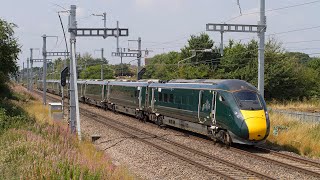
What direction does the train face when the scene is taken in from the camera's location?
facing the viewer and to the right of the viewer

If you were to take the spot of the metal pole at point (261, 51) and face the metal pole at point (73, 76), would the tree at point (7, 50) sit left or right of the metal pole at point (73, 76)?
right

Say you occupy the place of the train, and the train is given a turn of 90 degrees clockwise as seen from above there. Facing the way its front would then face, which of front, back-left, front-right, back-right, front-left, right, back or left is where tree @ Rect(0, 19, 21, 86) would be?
right

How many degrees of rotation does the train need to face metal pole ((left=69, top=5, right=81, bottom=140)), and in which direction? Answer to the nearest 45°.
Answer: approximately 135° to its right

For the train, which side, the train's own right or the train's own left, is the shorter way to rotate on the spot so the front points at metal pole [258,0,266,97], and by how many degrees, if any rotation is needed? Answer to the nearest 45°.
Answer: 0° — it already faces it
